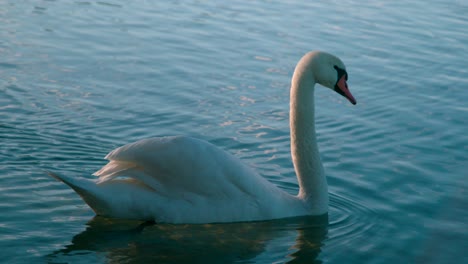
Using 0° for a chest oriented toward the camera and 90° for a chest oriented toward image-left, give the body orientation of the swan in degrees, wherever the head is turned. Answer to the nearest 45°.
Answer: approximately 270°
